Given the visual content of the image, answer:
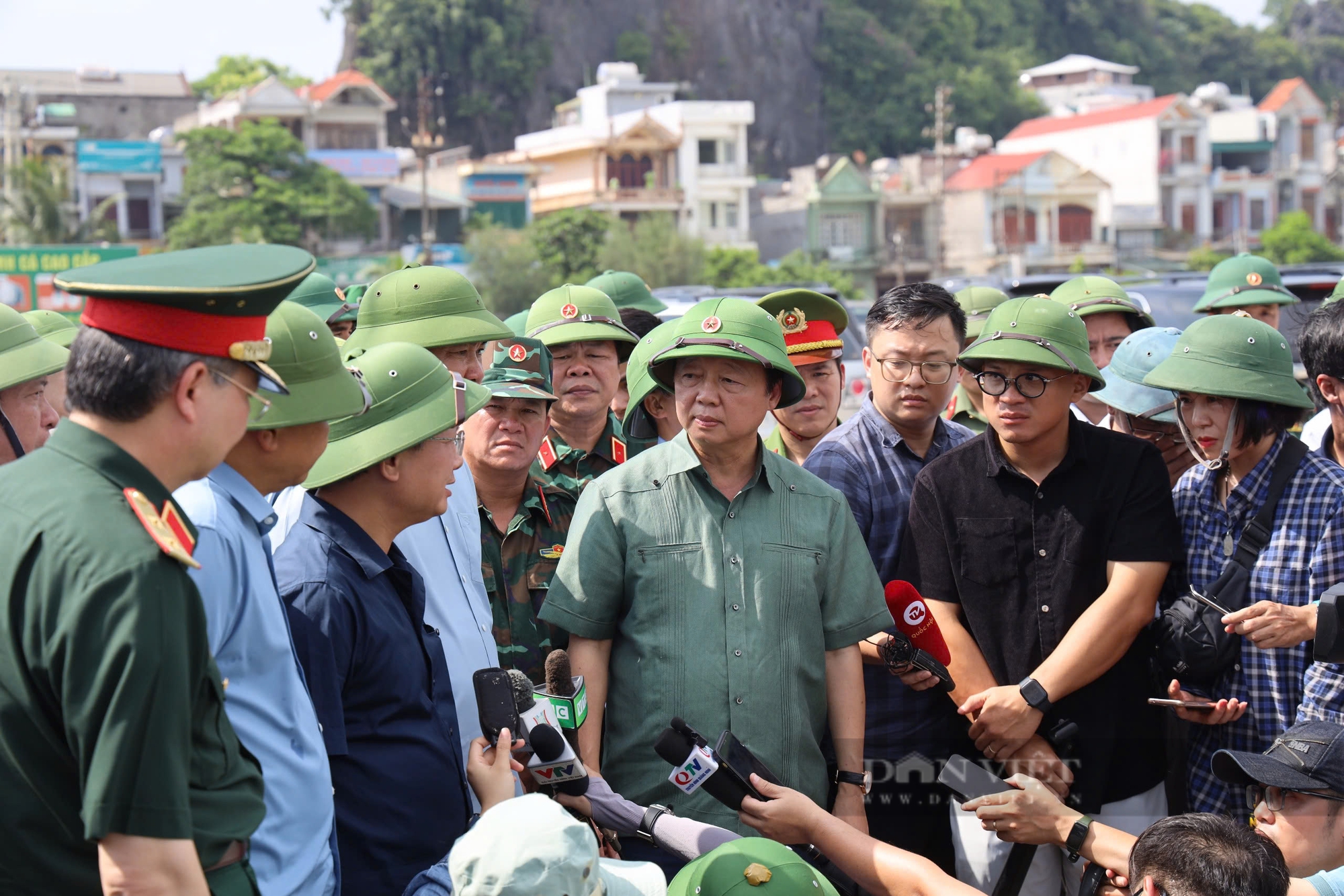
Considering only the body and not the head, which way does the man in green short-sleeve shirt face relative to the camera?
toward the camera

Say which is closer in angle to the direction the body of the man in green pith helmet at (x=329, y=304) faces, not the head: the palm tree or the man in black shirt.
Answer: the man in black shirt

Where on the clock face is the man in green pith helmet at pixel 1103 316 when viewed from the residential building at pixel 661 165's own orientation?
The man in green pith helmet is roughly at 12 o'clock from the residential building.

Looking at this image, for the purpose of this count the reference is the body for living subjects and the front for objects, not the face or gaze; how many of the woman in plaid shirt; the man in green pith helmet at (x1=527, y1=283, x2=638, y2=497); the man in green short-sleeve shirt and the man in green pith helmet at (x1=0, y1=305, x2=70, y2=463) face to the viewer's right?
1

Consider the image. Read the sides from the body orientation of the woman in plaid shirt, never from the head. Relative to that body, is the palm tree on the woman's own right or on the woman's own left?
on the woman's own right

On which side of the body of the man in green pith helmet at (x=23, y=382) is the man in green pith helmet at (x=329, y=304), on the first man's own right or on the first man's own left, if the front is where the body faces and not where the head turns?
on the first man's own left

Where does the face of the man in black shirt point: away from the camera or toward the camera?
toward the camera

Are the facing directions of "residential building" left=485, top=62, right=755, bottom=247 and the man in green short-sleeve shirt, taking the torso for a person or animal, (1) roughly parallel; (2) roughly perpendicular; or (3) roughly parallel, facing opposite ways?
roughly parallel

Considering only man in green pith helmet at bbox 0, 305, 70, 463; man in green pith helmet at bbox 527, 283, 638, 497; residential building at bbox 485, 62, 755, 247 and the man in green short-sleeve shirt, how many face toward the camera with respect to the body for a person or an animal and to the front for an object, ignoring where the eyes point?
3

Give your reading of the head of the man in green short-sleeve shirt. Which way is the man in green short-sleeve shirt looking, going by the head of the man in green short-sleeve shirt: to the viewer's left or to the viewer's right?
to the viewer's left

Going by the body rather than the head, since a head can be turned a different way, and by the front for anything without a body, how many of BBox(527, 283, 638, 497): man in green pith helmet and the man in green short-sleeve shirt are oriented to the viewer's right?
0

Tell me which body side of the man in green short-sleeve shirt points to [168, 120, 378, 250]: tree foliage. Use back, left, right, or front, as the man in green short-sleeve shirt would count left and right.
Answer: back

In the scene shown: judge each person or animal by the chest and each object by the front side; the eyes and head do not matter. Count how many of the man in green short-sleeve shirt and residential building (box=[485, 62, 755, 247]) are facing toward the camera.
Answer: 2

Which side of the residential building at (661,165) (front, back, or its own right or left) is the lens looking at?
front

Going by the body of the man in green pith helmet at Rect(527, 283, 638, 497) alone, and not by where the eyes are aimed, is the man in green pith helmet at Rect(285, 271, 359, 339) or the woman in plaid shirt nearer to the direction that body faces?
the woman in plaid shirt
